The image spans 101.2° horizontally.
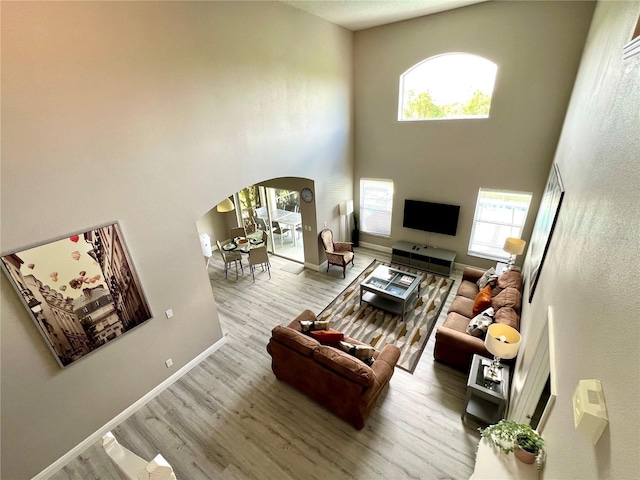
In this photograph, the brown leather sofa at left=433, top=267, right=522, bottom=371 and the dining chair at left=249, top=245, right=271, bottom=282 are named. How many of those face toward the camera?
0

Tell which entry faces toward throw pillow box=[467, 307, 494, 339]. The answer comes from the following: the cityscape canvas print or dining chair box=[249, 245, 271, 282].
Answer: the cityscape canvas print

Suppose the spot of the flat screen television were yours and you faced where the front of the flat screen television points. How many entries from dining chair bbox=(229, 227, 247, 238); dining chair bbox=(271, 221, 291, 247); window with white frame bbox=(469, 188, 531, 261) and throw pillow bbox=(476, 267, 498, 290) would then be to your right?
2

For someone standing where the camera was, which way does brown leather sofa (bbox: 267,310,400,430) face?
facing away from the viewer and to the right of the viewer

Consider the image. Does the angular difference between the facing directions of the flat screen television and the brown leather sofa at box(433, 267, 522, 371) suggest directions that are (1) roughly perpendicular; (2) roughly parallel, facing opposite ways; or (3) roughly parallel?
roughly perpendicular

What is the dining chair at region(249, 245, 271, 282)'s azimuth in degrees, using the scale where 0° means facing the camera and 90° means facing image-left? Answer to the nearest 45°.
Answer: approximately 135°

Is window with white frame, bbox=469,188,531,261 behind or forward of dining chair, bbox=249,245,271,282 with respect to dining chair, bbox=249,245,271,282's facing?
behind

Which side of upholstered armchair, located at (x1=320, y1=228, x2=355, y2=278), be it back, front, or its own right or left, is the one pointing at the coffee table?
front

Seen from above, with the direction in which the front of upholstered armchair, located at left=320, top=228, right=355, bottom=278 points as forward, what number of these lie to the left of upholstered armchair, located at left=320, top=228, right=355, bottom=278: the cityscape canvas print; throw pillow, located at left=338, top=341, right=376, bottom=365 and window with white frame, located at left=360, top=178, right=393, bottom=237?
1

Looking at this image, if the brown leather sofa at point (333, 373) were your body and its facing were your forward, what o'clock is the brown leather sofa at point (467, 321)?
the brown leather sofa at point (467, 321) is roughly at 1 o'clock from the brown leather sofa at point (333, 373).

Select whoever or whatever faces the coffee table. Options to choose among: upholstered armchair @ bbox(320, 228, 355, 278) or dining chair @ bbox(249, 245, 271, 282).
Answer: upholstered armchair @ bbox(320, 228, 355, 278)

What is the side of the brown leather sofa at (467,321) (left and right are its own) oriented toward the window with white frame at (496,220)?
right

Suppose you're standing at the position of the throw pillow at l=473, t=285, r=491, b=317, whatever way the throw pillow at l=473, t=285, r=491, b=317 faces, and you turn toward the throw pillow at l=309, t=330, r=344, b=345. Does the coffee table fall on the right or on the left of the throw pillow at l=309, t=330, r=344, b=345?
right
